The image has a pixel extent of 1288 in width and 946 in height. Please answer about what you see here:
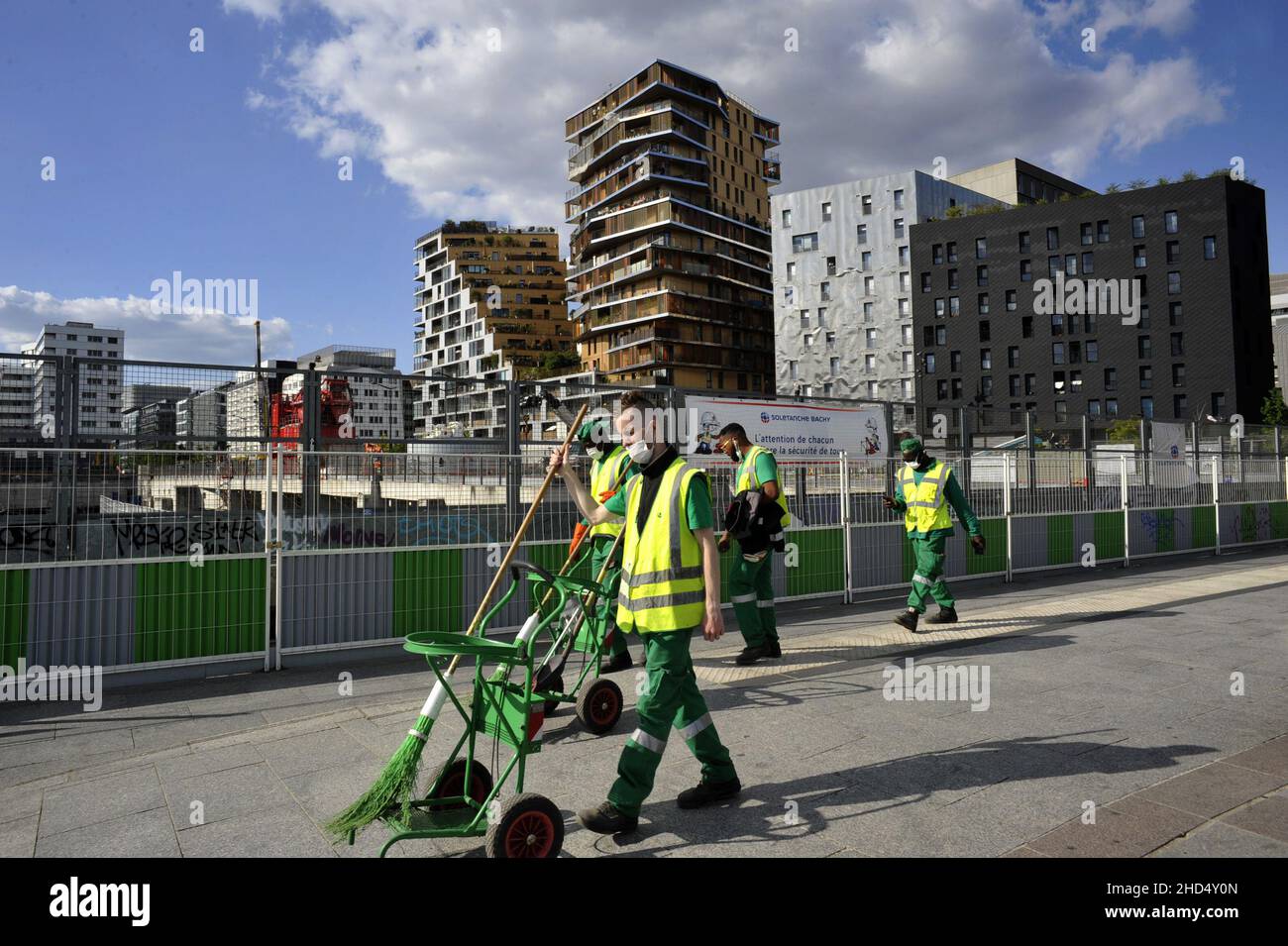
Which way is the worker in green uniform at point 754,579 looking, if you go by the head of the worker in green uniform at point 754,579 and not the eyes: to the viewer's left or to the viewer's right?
to the viewer's left

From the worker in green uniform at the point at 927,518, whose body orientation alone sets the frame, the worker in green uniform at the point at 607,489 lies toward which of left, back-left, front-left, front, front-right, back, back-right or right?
front

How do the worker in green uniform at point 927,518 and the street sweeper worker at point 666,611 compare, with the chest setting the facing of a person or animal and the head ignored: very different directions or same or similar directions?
same or similar directions

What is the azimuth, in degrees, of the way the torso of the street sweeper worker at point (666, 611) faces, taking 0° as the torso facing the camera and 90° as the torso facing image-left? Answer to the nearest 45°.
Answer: approximately 45°

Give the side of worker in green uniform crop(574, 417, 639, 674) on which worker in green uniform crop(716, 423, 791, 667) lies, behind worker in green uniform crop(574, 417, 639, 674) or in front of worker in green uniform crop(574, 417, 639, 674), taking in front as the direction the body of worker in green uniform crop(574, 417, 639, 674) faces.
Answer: behind

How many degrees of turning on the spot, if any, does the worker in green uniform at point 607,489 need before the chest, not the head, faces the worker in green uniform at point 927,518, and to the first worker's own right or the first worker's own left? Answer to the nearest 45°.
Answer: approximately 180°

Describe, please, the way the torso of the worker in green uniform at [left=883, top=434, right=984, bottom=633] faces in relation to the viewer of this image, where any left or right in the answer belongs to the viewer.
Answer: facing the viewer and to the left of the viewer

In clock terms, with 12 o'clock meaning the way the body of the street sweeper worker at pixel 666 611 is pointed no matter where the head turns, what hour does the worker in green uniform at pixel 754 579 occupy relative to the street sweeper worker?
The worker in green uniform is roughly at 5 o'clock from the street sweeper worker.

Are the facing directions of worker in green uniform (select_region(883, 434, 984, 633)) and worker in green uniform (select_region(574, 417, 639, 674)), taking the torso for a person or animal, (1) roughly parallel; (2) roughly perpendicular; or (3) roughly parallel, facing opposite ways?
roughly parallel

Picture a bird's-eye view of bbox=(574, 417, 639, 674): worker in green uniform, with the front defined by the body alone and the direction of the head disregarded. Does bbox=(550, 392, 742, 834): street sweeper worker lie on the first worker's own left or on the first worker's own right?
on the first worker's own left

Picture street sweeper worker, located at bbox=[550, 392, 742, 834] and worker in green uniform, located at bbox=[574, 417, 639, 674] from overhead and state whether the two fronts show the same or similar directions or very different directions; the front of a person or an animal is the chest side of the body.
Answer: same or similar directions

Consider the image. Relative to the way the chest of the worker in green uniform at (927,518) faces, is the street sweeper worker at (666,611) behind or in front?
in front

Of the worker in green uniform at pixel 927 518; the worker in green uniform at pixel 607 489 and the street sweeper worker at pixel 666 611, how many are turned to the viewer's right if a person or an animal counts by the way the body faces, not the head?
0

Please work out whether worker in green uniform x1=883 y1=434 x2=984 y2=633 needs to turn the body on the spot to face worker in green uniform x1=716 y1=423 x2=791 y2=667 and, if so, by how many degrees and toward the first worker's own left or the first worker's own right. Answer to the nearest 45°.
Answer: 0° — they already face them

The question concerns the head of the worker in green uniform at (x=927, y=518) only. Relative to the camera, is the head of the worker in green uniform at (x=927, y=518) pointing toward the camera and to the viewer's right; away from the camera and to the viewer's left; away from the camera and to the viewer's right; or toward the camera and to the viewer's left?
toward the camera and to the viewer's left

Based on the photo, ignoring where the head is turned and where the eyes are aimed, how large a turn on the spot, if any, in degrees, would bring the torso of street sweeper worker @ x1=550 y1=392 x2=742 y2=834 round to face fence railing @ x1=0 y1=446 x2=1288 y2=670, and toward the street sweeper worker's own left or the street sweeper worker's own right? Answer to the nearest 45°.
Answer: approximately 90° to the street sweeper worker's own right
